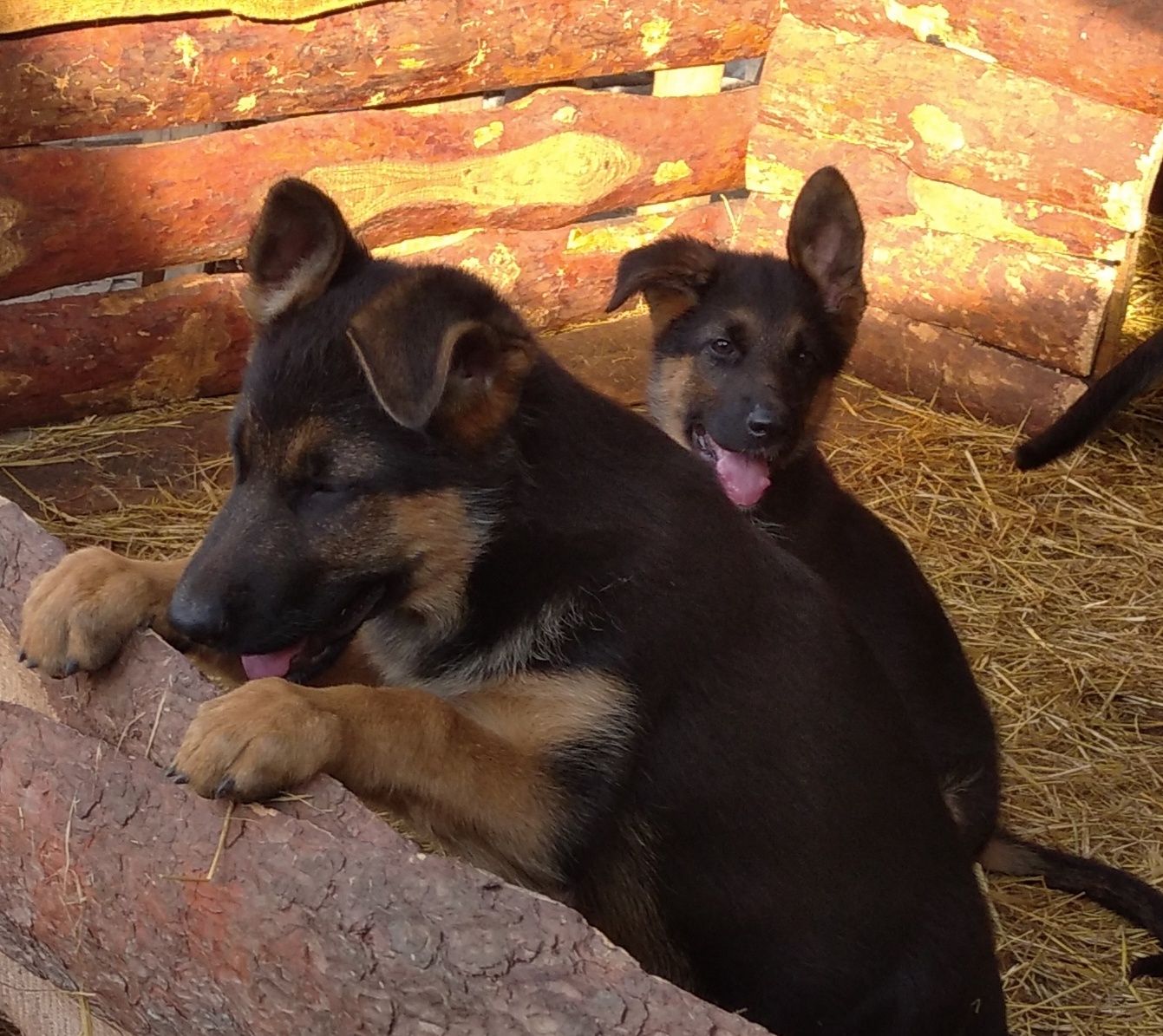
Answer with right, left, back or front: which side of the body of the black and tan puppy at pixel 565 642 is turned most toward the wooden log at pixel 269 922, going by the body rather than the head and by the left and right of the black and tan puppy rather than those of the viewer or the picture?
front

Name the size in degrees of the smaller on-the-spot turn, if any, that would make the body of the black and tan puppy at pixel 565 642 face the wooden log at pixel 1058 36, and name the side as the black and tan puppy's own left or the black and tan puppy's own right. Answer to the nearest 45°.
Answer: approximately 180°

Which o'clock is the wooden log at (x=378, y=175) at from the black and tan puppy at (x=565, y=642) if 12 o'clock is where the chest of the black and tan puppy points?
The wooden log is roughly at 4 o'clock from the black and tan puppy.

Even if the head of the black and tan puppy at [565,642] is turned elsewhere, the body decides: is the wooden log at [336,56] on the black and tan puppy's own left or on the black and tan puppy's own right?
on the black and tan puppy's own right

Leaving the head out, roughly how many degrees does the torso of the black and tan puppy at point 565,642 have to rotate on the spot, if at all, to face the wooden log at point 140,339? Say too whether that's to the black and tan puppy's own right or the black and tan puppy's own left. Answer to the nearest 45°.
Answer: approximately 90° to the black and tan puppy's own right

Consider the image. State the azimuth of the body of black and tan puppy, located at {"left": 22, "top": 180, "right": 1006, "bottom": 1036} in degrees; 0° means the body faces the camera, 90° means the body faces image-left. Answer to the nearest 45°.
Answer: approximately 45°

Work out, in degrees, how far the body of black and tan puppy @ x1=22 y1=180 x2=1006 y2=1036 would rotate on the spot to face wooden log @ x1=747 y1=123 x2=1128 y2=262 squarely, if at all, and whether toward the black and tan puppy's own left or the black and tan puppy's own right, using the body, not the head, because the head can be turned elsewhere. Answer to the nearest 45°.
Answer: approximately 135° to the black and tan puppy's own right

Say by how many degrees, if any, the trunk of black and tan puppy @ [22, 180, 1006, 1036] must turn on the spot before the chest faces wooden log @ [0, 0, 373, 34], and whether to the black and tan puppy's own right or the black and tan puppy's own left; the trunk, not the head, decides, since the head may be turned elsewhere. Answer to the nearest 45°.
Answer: approximately 90° to the black and tan puppy's own right

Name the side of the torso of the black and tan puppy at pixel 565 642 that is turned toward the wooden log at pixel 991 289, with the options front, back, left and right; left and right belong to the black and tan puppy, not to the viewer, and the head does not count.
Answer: back
